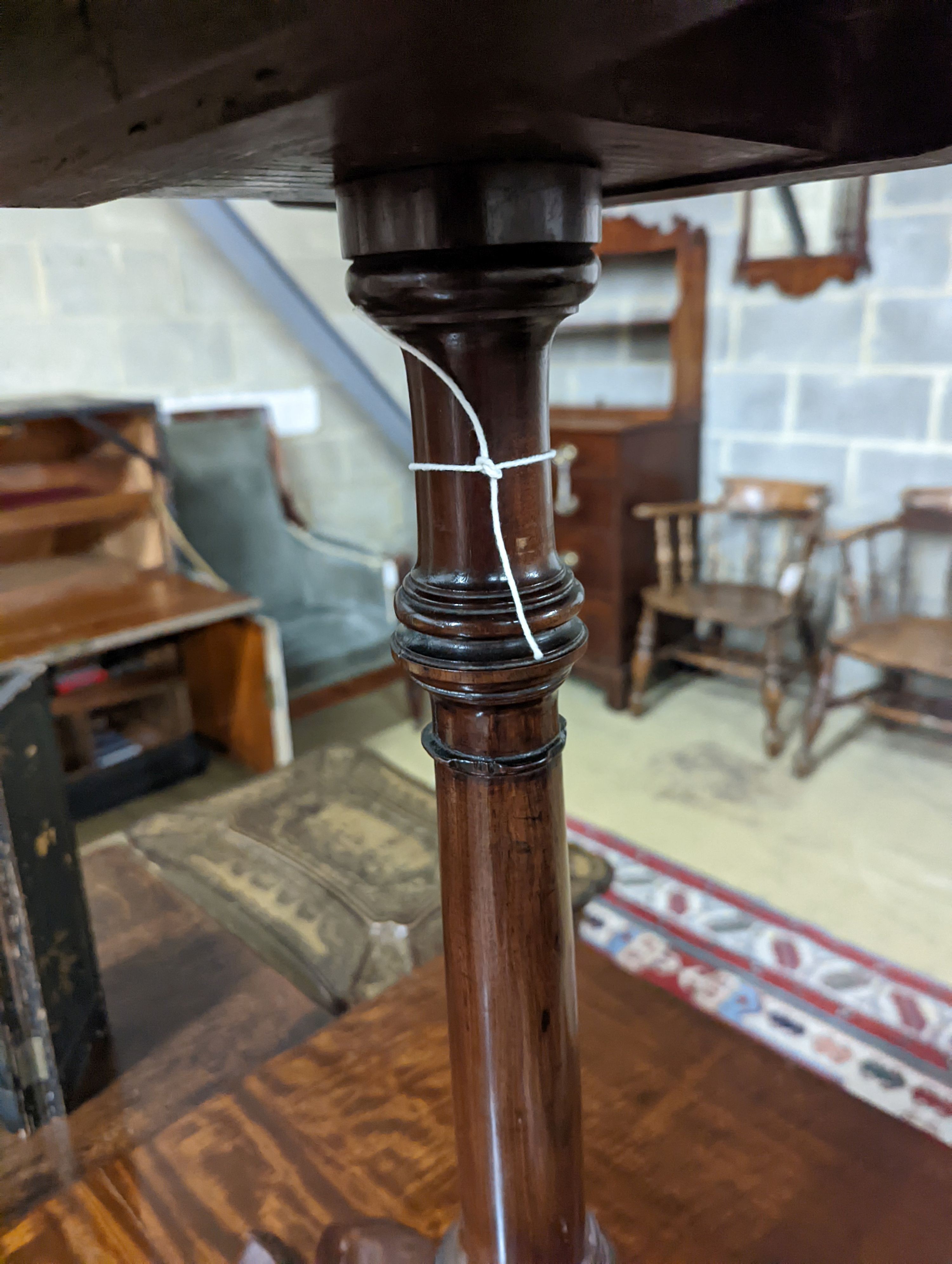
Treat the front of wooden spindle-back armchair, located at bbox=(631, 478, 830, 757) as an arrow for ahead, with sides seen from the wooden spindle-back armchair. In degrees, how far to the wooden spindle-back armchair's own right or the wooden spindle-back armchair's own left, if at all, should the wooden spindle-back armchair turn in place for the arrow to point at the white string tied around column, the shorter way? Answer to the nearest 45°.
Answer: approximately 45° to the wooden spindle-back armchair's own left

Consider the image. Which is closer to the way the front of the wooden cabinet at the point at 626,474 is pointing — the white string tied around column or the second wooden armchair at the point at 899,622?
the white string tied around column

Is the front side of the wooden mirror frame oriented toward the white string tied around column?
yes

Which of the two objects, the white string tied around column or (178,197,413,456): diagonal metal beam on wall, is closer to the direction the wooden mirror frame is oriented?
the white string tied around column

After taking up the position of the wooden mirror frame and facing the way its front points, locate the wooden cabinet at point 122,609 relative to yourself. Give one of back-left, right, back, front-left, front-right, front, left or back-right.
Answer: front-right

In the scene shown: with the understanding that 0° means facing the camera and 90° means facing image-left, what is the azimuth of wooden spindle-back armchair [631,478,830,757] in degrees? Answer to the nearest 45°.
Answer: approximately 45°

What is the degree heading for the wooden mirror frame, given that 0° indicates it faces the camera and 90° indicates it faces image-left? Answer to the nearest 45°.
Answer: approximately 0°

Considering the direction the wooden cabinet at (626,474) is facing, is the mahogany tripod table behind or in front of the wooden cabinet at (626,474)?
in front
